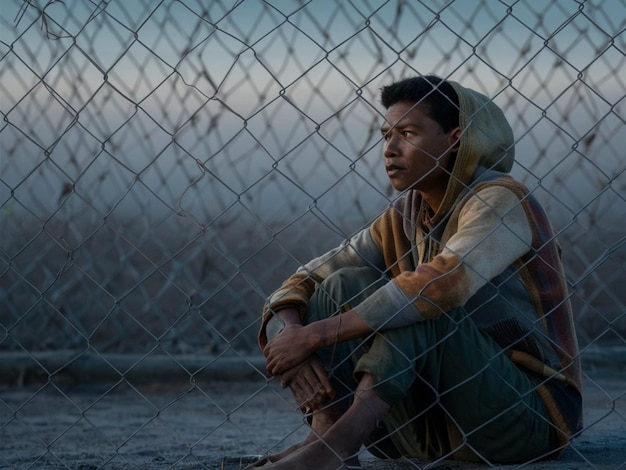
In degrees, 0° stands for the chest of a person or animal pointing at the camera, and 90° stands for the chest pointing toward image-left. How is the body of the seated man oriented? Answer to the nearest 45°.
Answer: approximately 45°
